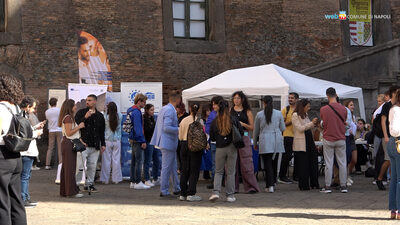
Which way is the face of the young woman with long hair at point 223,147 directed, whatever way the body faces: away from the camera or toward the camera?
away from the camera

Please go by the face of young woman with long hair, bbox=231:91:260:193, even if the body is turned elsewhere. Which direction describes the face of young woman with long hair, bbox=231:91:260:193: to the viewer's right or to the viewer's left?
to the viewer's left

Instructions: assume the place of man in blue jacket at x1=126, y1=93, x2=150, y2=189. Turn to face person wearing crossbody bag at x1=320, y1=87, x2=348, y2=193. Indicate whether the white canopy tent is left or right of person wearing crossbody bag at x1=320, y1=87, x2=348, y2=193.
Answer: left

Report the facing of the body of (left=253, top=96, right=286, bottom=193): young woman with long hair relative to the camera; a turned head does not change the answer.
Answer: away from the camera

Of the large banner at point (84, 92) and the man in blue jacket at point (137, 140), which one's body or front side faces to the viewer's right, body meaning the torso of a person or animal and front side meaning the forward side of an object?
the man in blue jacket

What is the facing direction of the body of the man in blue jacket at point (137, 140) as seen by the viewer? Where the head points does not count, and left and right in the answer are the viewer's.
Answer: facing to the right of the viewer

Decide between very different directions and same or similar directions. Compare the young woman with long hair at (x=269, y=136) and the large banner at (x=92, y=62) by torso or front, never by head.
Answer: very different directions

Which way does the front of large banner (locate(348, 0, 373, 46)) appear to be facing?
toward the camera

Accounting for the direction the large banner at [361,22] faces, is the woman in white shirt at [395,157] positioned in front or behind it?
in front

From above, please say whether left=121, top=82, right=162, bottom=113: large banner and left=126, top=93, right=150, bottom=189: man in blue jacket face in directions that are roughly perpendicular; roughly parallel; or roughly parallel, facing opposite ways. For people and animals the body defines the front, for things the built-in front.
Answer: roughly perpendicular

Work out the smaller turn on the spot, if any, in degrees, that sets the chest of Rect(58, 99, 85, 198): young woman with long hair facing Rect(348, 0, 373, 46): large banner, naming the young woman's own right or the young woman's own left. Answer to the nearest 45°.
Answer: approximately 45° to the young woman's own left

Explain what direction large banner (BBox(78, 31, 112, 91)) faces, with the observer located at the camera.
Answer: facing the viewer

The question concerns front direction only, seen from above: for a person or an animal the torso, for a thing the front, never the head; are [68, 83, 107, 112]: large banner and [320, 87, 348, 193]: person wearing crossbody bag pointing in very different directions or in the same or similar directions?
very different directions
